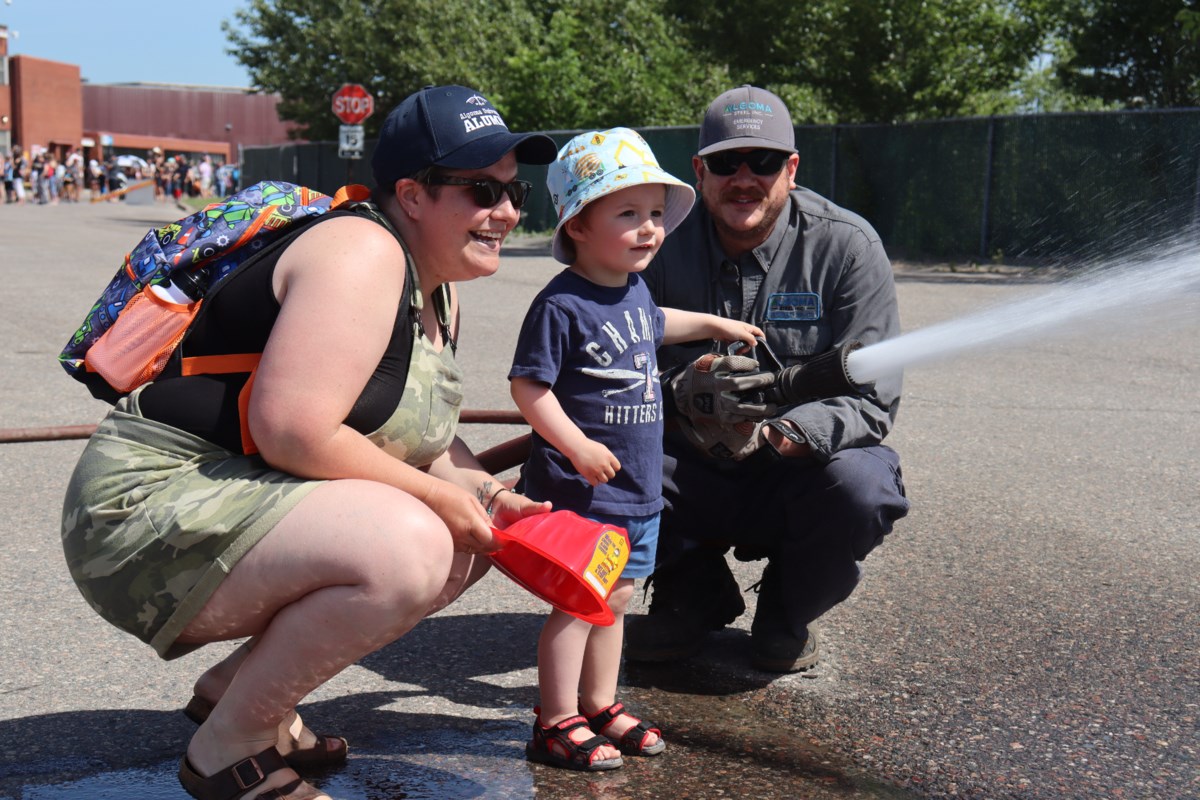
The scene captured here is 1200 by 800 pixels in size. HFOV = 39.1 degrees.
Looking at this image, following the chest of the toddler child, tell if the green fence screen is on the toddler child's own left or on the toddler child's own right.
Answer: on the toddler child's own left

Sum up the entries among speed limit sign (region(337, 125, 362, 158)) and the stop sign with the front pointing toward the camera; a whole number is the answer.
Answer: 2

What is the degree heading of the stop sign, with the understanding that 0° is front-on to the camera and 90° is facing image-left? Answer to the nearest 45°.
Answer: approximately 0°

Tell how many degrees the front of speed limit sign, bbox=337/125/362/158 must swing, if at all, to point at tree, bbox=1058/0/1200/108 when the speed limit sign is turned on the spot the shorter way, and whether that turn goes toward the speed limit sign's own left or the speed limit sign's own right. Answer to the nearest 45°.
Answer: approximately 45° to the speed limit sign's own left

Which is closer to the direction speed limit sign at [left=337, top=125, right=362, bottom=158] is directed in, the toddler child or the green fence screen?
the toddler child
